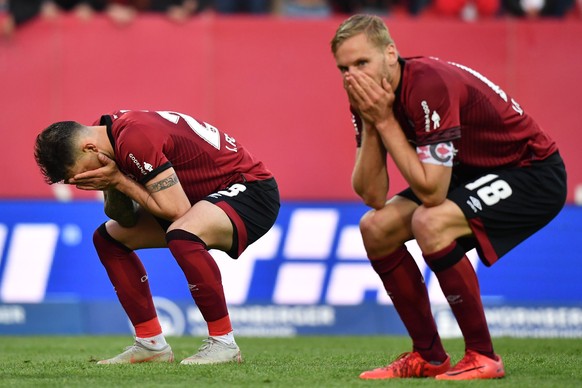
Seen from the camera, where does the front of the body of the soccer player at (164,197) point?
to the viewer's left

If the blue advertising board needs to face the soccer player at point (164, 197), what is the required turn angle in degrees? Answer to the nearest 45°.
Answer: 0° — it already faces them

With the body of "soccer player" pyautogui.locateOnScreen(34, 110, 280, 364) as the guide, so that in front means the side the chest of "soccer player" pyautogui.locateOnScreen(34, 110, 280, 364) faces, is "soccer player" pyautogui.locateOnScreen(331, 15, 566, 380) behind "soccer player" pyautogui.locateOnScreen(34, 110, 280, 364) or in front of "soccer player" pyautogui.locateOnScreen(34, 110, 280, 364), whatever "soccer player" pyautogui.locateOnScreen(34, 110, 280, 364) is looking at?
behind

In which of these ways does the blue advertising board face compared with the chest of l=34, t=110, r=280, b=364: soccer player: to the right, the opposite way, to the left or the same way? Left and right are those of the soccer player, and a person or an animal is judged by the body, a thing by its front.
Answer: to the left

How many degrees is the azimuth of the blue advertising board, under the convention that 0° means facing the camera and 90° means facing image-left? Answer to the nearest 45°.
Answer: approximately 0°

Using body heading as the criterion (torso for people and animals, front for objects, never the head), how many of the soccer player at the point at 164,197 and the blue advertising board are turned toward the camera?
1
